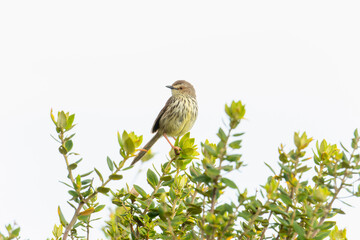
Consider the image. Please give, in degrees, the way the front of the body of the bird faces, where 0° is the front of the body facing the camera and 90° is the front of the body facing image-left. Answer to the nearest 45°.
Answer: approximately 315°
